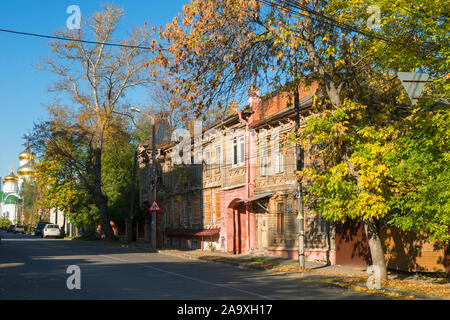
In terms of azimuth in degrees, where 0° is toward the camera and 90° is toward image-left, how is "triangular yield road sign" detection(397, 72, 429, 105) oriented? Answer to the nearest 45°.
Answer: approximately 180°
